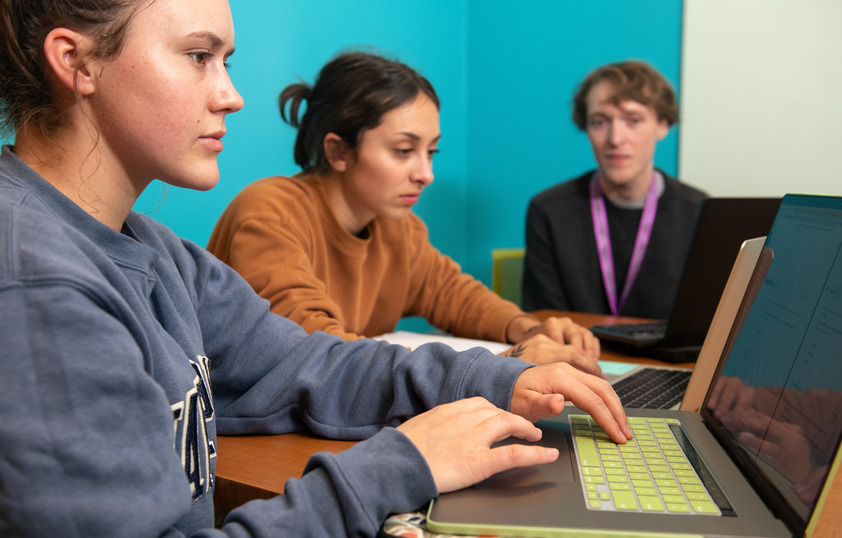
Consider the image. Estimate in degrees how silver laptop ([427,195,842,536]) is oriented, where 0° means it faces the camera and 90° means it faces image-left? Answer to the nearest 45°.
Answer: approximately 90°

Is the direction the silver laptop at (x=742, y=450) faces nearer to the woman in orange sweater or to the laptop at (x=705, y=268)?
the woman in orange sweater

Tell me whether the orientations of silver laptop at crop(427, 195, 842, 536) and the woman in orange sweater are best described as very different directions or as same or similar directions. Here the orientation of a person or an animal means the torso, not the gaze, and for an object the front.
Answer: very different directions

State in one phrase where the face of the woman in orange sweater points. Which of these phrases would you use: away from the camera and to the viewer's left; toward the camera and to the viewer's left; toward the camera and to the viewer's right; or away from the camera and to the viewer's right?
toward the camera and to the viewer's right

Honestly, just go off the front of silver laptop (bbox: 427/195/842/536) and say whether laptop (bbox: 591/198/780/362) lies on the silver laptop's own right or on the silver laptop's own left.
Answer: on the silver laptop's own right

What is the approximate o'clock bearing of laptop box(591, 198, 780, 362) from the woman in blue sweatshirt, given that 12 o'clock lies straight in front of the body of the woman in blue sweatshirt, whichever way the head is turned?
The laptop is roughly at 11 o'clock from the woman in blue sweatshirt.

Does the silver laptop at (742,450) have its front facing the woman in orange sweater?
no

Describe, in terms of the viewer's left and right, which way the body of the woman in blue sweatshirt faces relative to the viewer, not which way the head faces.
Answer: facing to the right of the viewer

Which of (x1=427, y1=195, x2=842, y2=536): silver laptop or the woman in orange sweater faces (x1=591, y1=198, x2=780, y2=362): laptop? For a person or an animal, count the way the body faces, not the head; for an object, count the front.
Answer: the woman in orange sweater

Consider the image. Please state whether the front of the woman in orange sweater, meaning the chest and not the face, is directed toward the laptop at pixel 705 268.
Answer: no

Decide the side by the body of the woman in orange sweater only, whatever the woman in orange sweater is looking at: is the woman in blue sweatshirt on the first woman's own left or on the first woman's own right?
on the first woman's own right

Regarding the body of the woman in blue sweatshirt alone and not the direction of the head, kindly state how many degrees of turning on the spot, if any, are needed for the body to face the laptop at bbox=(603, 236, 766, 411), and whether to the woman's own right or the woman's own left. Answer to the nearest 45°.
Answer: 0° — they already face it

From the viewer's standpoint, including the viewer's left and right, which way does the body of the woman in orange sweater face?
facing the viewer and to the right of the viewer

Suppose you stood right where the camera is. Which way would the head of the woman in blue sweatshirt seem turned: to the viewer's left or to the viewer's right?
to the viewer's right

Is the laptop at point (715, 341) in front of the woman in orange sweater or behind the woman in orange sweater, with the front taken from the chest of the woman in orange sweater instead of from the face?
in front

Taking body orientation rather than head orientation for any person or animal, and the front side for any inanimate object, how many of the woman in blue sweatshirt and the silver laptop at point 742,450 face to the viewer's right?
1
